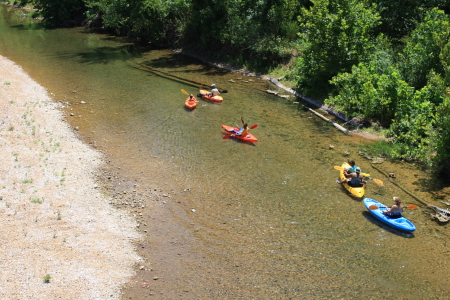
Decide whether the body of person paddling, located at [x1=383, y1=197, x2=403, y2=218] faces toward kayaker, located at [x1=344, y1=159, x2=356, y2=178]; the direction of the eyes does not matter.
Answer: yes

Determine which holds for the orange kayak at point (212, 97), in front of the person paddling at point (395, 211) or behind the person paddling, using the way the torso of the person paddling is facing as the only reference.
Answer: in front

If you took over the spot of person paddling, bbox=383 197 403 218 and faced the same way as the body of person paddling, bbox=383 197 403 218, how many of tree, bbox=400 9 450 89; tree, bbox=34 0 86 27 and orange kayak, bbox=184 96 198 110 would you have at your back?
0

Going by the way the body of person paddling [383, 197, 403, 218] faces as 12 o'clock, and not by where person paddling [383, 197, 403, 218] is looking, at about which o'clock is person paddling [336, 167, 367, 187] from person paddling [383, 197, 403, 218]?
person paddling [336, 167, 367, 187] is roughly at 12 o'clock from person paddling [383, 197, 403, 218].

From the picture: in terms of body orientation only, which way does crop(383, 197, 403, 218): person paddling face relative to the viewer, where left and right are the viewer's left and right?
facing away from the viewer and to the left of the viewer

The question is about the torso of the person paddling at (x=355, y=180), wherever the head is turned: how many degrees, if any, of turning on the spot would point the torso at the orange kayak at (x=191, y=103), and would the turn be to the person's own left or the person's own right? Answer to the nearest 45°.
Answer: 0° — they already face it

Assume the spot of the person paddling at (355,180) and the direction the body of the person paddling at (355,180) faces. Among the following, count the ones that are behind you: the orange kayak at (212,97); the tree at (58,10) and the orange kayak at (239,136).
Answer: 0

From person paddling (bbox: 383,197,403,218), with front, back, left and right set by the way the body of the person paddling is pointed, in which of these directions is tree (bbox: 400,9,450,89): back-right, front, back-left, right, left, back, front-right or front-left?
front-right

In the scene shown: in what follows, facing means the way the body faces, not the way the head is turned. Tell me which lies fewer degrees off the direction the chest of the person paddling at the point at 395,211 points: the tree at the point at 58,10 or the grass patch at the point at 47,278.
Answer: the tree

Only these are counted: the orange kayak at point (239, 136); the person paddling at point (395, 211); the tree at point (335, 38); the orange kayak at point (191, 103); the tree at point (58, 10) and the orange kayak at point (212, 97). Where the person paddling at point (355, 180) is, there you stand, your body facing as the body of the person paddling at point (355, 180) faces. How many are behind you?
1

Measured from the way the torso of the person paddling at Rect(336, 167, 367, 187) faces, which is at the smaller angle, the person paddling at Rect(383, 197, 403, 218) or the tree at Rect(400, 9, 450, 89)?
the tree

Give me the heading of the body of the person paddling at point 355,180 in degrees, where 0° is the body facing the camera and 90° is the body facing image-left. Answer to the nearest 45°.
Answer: approximately 135°

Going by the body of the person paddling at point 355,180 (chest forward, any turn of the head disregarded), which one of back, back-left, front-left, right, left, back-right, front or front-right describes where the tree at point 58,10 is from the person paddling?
front

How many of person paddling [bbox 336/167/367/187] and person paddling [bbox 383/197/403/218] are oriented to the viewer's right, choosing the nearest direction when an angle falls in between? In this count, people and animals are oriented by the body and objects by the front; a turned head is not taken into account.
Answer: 0

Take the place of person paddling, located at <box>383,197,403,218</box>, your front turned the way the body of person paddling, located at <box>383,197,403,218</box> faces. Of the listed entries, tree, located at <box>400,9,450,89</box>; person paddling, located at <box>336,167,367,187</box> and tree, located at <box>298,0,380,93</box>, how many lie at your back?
0

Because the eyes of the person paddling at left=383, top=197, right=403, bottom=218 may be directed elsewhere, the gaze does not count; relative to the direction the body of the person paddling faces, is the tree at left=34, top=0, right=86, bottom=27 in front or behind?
in front

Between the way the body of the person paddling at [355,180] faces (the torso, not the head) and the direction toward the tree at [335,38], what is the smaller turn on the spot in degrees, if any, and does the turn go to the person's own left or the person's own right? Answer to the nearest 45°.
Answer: approximately 45° to the person's own right

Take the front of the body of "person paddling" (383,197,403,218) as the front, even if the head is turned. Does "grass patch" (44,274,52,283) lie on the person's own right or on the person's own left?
on the person's own left
